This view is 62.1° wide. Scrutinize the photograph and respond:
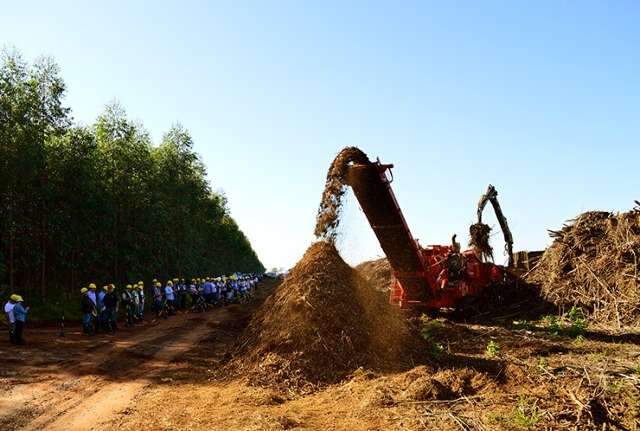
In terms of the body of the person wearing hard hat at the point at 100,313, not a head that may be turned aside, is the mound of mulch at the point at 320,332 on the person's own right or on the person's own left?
on the person's own right

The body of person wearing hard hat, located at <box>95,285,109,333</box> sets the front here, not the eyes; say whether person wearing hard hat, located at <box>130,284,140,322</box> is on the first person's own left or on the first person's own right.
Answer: on the first person's own left

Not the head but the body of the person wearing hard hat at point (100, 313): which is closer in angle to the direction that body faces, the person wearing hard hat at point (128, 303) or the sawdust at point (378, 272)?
the sawdust

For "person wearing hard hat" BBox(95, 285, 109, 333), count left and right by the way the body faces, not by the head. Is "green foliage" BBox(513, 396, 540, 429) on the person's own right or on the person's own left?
on the person's own right

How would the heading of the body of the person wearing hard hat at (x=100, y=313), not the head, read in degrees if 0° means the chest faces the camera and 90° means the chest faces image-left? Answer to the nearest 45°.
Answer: approximately 270°

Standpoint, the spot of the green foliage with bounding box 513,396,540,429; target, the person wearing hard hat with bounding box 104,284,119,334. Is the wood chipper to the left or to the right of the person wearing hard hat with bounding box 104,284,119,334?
right

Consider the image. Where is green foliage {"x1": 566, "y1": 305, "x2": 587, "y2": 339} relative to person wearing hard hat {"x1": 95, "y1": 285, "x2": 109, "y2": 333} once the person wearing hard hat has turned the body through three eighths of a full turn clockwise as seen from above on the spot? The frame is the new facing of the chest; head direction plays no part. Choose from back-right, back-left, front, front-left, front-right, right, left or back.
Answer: left

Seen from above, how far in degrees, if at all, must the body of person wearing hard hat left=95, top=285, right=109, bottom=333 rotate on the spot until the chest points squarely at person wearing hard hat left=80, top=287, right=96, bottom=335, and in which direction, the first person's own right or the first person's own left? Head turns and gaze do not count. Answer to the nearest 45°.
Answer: approximately 135° to the first person's own right

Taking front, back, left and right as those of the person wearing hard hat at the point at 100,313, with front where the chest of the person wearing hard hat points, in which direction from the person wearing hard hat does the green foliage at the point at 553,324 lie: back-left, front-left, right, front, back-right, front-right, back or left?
front-right

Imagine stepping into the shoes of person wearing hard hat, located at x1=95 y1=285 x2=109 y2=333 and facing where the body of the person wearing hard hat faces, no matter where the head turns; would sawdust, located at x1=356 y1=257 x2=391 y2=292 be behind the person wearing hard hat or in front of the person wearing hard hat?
in front

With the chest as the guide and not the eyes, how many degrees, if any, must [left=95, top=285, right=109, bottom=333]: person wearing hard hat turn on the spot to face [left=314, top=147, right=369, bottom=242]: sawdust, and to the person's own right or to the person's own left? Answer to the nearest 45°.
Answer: approximately 45° to the person's own right
